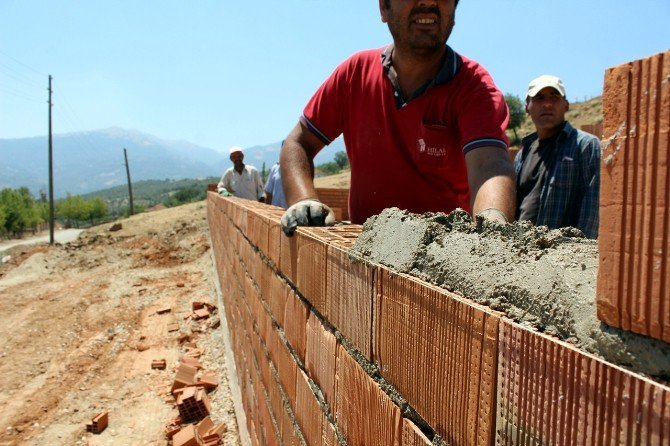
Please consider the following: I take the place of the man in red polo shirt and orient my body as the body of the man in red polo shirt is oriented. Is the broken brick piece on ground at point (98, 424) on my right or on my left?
on my right

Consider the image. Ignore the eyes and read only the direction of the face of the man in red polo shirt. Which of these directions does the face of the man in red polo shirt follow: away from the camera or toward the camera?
toward the camera

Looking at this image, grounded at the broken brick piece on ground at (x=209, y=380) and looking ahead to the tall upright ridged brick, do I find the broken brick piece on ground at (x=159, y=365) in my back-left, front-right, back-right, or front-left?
back-right

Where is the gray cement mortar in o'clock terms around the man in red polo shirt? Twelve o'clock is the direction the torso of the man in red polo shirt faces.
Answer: The gray cement mortar is roughly at 12 o'clock from the man in red polo shirt.

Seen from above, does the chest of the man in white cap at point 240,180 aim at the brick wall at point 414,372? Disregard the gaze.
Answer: yes

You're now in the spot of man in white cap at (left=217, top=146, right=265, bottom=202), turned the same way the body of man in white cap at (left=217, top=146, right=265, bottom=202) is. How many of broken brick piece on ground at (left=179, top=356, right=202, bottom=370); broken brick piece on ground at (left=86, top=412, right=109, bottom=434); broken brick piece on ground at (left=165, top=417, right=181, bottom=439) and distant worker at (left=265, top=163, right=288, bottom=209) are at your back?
0

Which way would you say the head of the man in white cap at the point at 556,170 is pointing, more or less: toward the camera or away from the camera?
toward the camera

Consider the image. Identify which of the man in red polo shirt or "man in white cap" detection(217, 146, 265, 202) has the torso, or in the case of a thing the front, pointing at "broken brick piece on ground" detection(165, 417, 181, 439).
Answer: the man in white cap

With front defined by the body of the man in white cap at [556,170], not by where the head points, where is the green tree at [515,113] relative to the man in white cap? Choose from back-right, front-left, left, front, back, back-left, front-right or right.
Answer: back-right

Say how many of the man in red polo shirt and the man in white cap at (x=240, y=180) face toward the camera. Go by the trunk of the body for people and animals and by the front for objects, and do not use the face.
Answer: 2

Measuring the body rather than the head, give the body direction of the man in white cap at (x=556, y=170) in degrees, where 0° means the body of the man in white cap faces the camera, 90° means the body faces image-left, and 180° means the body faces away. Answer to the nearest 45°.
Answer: approximately 45°

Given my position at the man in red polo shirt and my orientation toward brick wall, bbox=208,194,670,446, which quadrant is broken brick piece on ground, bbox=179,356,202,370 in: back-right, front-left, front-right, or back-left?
back-right

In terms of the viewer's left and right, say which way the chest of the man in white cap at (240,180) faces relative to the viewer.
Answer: facing the viewer

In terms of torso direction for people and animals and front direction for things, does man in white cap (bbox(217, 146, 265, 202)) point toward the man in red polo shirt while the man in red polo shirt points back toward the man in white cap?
no

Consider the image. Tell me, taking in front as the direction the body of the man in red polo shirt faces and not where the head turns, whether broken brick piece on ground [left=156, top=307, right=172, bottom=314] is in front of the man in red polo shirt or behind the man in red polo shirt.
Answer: behind

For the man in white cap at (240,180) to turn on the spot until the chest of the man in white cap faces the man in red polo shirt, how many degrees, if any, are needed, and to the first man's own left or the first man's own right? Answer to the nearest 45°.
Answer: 0° — they already face them

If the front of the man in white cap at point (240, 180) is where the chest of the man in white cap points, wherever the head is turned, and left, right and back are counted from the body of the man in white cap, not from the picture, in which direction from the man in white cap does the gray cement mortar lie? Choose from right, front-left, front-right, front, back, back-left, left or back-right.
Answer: front
